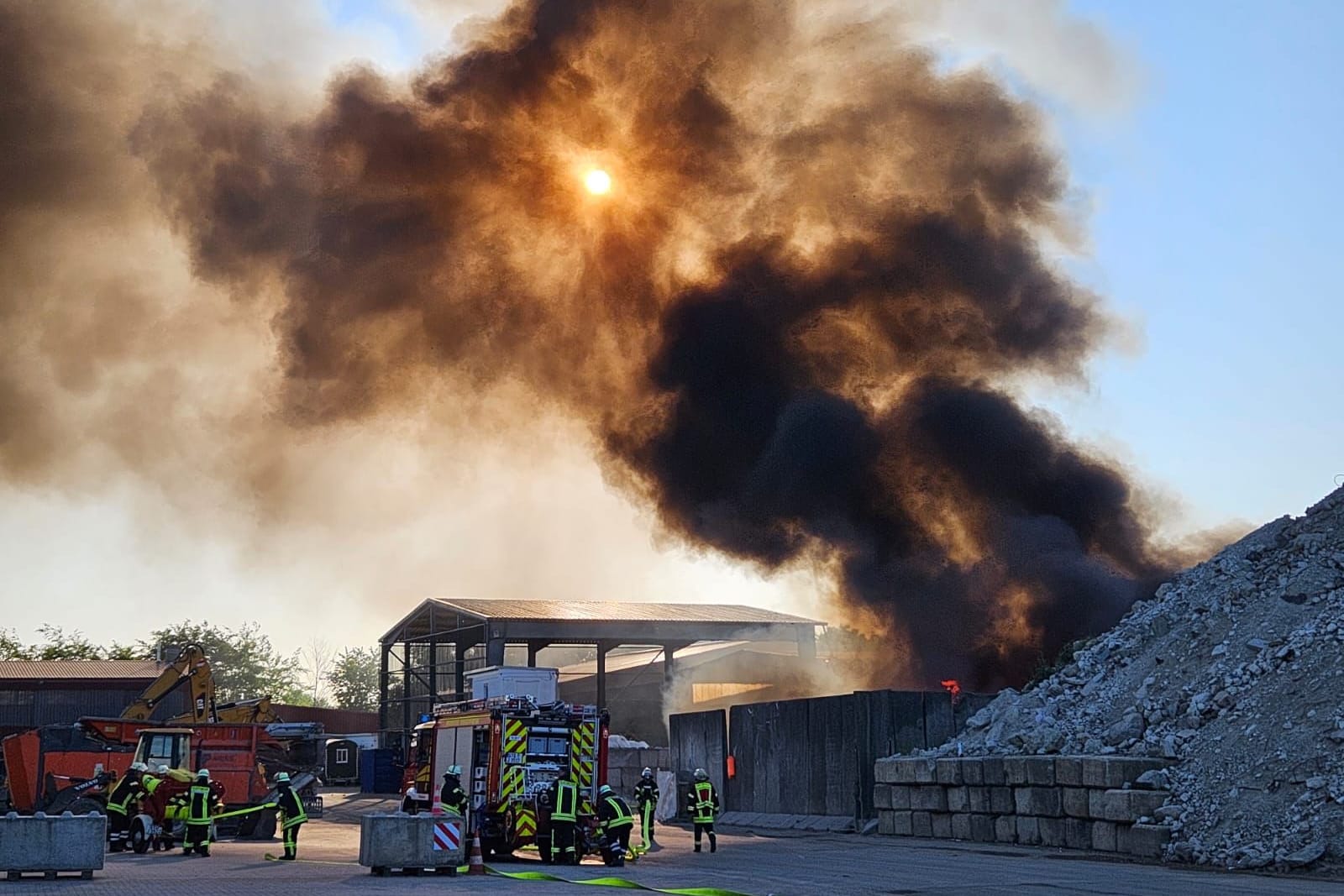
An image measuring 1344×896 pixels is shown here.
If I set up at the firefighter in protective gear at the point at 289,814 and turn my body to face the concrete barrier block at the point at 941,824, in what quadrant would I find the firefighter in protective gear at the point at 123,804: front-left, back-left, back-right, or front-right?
back-left

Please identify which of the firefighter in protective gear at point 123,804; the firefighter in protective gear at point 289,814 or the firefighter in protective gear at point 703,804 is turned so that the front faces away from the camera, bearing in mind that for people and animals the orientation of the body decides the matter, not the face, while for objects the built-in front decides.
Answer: the firefighter in protective gear at point 703,804

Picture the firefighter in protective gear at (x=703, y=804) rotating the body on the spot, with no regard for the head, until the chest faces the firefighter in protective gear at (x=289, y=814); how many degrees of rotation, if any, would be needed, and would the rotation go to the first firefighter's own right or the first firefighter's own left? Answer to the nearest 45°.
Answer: approximately 90° to the first firefighter's own left

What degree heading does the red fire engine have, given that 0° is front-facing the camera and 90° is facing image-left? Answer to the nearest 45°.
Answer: approximately 135°

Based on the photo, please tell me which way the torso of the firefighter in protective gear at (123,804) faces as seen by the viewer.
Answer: to the viewer's right
